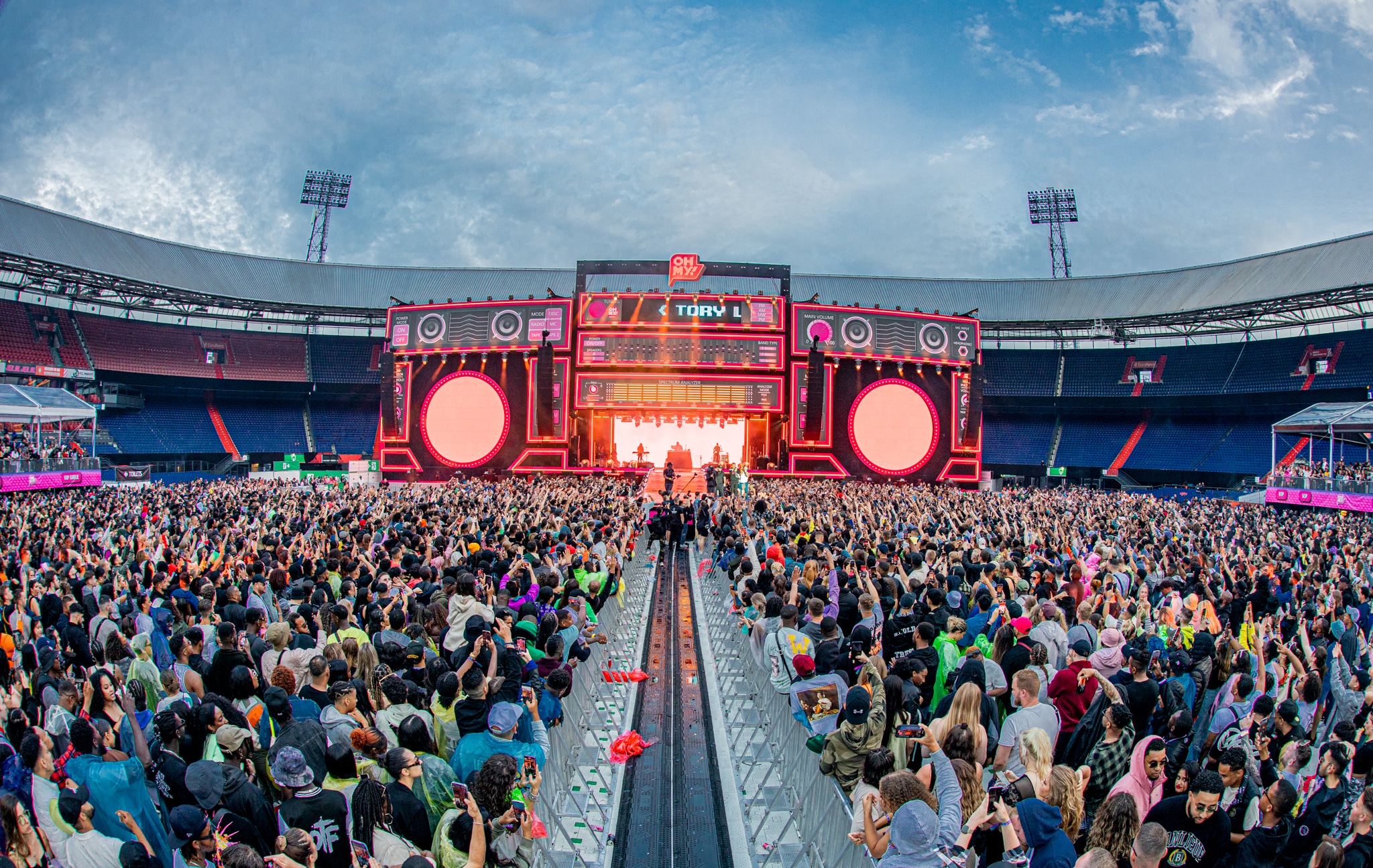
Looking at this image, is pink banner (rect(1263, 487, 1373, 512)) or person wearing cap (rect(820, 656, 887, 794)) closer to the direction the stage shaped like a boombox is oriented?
the person wearing cap

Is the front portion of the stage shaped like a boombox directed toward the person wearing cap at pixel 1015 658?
yes

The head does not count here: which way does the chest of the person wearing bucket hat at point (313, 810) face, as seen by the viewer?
away from the camera

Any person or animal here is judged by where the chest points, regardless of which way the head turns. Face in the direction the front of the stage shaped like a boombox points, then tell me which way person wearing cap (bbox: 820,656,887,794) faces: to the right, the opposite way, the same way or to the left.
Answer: the opposite way

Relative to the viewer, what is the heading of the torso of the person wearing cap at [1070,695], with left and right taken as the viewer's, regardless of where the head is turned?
facing away from the viewer and to the left of the viewer

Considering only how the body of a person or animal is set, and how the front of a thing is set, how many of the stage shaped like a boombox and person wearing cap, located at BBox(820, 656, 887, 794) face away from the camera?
1

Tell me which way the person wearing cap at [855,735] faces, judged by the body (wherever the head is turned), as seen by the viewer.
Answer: away from the camera

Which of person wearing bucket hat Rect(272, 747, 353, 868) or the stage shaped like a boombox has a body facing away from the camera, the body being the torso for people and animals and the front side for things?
the person wearing bucket hat

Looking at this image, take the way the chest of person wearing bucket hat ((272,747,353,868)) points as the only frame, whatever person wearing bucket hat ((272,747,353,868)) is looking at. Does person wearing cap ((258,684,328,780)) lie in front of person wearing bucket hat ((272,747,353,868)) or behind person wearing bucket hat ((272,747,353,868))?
in front

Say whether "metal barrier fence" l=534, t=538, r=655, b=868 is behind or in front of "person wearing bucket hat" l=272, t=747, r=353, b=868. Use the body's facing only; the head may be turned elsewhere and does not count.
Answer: in front

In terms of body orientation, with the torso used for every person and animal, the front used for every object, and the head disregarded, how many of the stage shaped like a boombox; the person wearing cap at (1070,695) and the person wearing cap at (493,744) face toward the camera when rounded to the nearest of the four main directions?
1

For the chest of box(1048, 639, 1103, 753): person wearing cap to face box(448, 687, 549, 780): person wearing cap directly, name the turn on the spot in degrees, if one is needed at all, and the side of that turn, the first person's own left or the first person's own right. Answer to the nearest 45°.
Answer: approximately 90° to the first person's own left

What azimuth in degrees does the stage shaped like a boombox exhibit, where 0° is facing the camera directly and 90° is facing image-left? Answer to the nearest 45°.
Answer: approximately 0°

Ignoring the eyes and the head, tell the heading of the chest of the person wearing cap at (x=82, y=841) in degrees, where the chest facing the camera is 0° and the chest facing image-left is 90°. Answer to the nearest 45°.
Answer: approximately 225°
